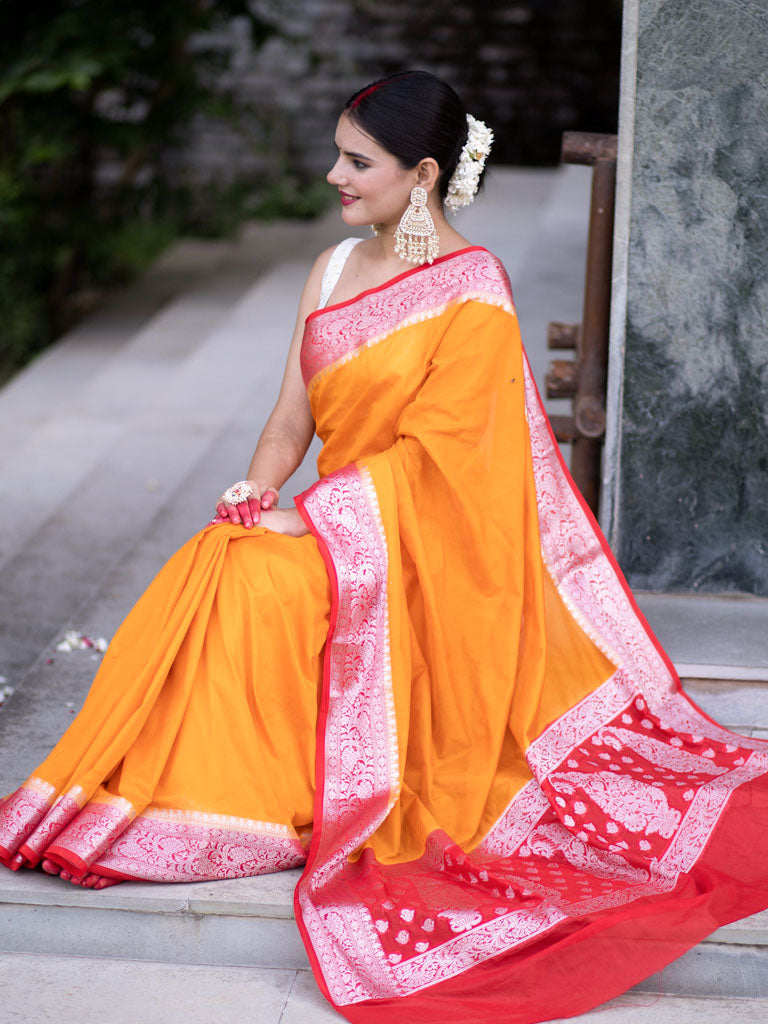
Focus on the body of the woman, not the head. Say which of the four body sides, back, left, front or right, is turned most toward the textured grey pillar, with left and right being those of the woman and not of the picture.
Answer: back

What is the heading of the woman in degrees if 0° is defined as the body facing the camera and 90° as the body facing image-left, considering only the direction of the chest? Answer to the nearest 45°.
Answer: approximately 45°

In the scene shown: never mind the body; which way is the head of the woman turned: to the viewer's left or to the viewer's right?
to the viewer's left
